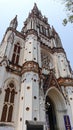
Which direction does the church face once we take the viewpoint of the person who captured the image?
facing the viewer and to the right of the viewer
